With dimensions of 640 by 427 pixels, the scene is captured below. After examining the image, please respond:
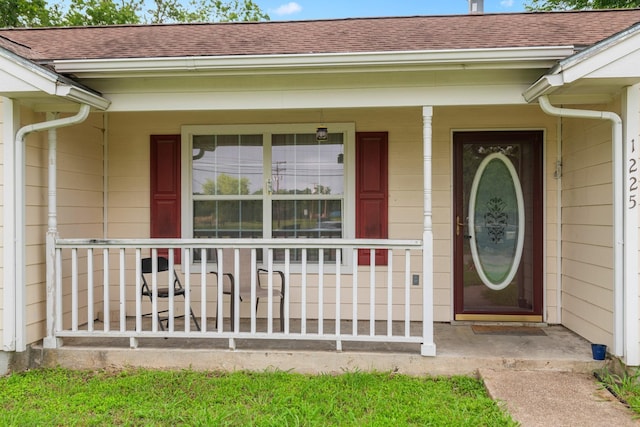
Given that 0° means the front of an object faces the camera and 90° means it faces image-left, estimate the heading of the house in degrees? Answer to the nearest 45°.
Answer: approximately 0°
